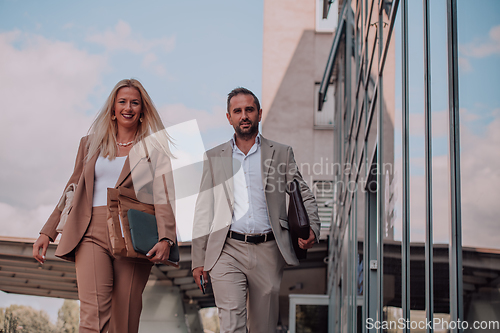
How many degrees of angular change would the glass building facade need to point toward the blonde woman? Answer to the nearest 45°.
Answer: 0° — it already faces them

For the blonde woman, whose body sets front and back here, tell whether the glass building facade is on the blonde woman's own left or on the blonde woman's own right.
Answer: on the blonde woman's own left

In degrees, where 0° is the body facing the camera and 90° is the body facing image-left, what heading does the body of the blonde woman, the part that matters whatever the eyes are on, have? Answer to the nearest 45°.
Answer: approximately 0°

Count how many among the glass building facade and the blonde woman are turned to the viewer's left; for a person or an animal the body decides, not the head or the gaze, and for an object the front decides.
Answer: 1

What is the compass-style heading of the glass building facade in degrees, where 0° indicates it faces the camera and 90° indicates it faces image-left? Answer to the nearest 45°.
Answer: approximately 90°
